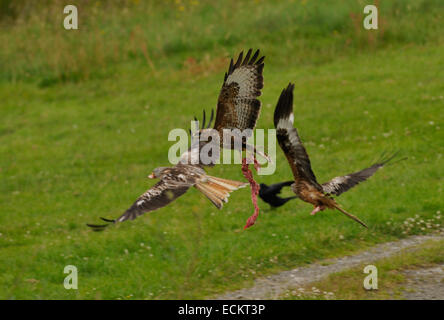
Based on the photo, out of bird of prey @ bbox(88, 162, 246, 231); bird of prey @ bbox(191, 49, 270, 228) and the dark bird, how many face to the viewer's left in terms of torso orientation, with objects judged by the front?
3

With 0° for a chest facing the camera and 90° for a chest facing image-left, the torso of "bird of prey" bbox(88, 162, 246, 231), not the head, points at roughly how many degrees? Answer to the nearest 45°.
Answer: approximately 90°

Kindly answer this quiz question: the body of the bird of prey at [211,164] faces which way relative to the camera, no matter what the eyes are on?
to the viewer's left

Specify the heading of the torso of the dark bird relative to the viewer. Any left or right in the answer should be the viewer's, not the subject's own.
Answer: facing to the left of the viewer

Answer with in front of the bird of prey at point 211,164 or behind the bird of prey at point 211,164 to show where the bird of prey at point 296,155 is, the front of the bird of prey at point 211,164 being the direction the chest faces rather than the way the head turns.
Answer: behind

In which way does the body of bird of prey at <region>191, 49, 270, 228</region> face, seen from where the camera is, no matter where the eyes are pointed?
to the viewer's left

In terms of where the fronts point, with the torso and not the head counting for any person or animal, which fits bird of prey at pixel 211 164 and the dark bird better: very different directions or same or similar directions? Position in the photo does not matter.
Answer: same or similar directions

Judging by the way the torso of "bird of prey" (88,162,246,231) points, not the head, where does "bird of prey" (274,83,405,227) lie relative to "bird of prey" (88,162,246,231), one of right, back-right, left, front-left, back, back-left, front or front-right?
back
